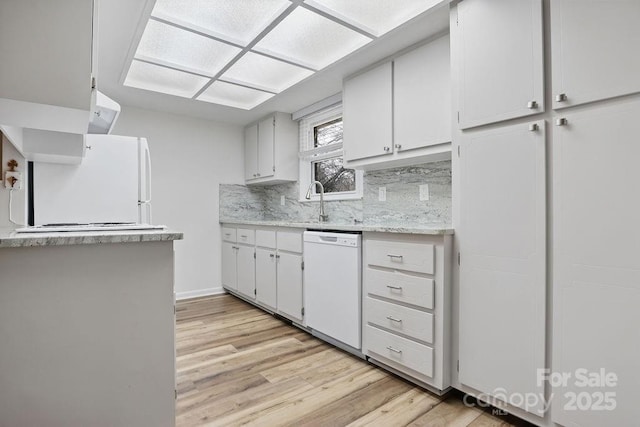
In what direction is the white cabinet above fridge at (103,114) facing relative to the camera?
to the viewer's right

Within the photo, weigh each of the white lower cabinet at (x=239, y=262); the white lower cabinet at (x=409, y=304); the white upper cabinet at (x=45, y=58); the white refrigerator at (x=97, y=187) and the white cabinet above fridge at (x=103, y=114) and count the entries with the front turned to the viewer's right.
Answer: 3

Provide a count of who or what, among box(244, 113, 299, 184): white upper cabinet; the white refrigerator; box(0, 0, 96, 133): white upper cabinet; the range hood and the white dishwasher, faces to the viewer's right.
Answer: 3

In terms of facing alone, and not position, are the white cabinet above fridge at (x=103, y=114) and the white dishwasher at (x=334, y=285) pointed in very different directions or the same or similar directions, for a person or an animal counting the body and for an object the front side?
very different directions

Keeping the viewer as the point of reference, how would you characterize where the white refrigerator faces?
facing to the right of the viewer

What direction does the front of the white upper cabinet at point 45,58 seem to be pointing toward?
to the viewer's right

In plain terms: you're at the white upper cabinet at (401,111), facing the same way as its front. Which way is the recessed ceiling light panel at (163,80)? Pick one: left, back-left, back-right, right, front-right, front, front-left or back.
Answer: front-right

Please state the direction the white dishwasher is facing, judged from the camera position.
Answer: facing the viewer and to the left of the viewer

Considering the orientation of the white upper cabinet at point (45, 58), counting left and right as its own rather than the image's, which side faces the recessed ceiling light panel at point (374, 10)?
front

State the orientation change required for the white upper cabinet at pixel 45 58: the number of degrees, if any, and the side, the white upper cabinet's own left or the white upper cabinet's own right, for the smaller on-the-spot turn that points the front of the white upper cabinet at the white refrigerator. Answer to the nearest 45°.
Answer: approximately 90° to the white upper cabinet's own left

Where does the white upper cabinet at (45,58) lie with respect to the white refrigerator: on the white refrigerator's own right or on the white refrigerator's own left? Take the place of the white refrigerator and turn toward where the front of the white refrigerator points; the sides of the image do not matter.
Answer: on the white refrigerator's own right

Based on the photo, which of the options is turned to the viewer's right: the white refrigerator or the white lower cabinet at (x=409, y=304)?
the white refrigerator

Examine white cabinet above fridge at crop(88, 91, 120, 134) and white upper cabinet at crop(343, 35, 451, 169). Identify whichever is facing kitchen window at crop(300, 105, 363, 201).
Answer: the white cabinet above fridge

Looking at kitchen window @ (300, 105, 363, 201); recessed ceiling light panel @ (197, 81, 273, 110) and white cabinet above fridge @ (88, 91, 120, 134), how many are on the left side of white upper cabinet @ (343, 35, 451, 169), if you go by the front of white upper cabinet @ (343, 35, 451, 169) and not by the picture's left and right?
0

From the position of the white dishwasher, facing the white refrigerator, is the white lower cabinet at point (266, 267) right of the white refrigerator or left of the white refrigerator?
right

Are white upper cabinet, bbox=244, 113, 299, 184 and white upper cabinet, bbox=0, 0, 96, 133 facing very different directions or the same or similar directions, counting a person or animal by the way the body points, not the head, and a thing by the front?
very different directions

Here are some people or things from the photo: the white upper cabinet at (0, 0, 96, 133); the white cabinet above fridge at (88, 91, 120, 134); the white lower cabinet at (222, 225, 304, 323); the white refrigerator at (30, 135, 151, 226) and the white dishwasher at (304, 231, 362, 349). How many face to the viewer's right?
3
